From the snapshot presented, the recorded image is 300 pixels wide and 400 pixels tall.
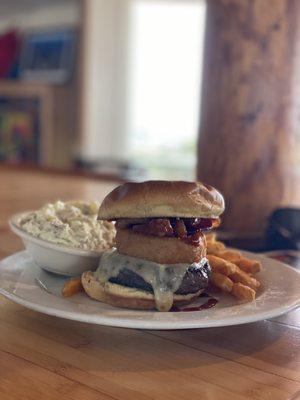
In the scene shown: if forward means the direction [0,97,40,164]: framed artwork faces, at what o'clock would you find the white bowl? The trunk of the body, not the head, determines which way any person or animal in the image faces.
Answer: The white bowl is roughly at 12 o'clock from the framed artwork.

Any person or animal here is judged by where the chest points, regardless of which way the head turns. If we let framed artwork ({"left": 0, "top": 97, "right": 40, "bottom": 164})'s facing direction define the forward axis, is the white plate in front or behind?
in front

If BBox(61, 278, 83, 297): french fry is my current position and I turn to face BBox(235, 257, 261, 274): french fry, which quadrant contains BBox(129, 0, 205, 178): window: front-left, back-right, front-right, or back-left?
front-left

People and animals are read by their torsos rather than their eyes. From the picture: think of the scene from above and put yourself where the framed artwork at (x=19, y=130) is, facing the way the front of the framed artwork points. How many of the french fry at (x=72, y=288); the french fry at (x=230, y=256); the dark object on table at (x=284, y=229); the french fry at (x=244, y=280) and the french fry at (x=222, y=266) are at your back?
0

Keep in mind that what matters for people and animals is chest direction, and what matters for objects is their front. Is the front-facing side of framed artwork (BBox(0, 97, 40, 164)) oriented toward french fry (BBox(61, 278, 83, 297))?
yes

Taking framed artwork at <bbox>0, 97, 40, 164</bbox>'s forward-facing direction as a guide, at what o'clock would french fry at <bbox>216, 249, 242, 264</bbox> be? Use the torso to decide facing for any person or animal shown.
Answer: The french fry is roughly at 12 o'clock from the framed artwork.

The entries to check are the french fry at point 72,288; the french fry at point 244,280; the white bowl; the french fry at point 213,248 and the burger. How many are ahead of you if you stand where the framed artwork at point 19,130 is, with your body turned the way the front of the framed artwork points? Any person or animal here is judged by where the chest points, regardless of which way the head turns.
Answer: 5

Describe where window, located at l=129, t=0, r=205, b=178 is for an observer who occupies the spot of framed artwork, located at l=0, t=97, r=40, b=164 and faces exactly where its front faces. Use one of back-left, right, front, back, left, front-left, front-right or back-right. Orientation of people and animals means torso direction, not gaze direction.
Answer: front-left

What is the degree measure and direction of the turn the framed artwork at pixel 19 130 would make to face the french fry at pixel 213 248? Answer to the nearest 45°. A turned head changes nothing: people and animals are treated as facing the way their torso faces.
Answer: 0° — it already faces it

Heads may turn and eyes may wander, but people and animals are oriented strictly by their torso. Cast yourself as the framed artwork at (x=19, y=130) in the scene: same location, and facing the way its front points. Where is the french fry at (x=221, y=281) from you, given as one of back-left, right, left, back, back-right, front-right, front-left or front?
front

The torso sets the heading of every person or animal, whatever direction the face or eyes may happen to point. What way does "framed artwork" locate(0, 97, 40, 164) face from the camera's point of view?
toward the camera

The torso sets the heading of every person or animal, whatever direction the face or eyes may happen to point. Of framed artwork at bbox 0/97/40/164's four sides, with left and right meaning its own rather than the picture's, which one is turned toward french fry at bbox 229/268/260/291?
front

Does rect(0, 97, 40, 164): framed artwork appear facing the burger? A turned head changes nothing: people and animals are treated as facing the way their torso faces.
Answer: yes

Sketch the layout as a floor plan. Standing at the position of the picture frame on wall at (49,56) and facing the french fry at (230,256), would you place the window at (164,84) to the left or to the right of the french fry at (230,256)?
left

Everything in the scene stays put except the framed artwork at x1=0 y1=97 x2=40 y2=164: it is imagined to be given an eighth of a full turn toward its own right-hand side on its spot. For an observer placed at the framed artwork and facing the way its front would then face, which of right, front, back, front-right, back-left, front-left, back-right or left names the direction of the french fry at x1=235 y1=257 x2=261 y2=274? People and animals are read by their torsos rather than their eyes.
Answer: front-left

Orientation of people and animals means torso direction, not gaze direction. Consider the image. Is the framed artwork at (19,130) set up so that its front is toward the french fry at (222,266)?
yes

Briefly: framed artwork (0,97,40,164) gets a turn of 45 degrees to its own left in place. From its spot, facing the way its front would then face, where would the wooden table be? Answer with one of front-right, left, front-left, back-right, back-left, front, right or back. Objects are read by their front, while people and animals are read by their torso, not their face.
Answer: front-right

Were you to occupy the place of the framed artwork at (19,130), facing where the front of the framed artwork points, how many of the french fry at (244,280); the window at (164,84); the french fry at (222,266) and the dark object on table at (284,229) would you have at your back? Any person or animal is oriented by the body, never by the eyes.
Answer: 0
